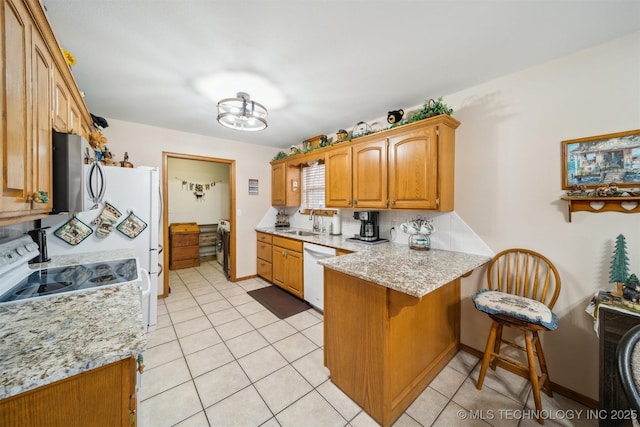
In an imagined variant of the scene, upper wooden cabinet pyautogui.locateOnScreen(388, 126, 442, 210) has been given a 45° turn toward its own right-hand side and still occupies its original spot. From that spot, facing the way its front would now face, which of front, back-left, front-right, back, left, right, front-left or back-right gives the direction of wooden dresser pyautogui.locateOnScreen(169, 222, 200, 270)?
front

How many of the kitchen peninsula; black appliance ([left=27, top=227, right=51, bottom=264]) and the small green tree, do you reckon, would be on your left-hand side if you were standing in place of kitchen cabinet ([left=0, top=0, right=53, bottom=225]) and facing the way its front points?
1

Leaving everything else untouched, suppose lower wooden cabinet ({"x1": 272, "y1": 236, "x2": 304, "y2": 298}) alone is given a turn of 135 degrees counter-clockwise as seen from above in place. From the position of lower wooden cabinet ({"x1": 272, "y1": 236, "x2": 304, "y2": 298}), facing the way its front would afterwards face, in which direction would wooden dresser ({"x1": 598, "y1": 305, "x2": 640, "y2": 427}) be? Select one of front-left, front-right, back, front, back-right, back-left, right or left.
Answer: front-right

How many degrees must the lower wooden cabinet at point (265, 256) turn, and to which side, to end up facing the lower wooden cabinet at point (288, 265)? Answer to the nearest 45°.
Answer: approximately 90° to its left

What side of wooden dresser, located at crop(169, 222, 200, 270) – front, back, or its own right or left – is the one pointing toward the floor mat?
front

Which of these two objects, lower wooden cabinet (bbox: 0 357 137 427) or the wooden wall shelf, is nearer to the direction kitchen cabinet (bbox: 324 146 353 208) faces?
the lower wooden cabinet

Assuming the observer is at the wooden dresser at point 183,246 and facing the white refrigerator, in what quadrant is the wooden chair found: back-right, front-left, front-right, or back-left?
front-left

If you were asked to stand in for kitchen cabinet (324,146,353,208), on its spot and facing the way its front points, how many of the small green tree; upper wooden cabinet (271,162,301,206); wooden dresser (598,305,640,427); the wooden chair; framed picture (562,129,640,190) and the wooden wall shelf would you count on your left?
5

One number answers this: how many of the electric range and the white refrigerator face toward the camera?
0

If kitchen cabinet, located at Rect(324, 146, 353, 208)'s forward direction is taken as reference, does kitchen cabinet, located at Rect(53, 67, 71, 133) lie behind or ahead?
ahead

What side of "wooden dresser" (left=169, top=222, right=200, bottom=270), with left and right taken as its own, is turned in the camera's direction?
front

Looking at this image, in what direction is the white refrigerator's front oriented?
to the viewer's right

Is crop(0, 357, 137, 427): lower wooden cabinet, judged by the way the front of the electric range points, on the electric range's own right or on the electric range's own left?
on the electric range's own right

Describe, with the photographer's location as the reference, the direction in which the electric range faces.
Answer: facing to the right of the viewer
